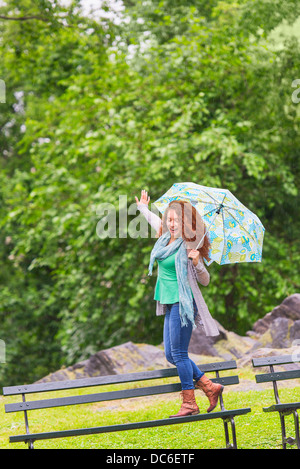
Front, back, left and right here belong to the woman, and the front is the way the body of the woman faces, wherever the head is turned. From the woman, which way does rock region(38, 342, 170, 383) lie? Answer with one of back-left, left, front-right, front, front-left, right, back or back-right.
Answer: back-right

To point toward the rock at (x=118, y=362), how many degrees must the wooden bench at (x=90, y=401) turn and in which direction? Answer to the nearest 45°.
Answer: approximately 180°

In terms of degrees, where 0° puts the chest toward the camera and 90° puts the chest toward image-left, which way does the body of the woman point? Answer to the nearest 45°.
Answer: approximately 45°
